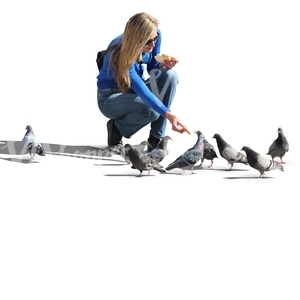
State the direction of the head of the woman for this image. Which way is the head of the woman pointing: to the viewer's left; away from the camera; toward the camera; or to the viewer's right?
to the viewer's right

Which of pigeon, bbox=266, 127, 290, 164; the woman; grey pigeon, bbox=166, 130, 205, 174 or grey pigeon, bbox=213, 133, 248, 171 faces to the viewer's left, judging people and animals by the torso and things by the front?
grey pigeon, bbox=213, 133, 248, 171

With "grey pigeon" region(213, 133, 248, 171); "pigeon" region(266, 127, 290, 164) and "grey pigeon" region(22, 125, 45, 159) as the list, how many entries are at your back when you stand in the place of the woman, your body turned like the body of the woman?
1

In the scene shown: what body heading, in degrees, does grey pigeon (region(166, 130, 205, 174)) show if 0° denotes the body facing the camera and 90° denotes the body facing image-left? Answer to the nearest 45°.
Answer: approximately 270°

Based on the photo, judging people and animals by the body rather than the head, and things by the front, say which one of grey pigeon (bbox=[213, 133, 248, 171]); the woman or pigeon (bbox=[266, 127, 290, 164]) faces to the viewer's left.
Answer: the grey pigeon

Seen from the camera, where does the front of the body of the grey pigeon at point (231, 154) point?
to the viewer's left

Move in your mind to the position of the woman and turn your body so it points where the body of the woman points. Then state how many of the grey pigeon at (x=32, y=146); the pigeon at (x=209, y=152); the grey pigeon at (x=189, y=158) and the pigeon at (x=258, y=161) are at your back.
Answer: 1

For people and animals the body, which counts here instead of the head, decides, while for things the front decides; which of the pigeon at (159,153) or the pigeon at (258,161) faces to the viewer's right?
the pigeon at (159,153)

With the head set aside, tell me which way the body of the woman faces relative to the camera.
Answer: to the viewer's right
